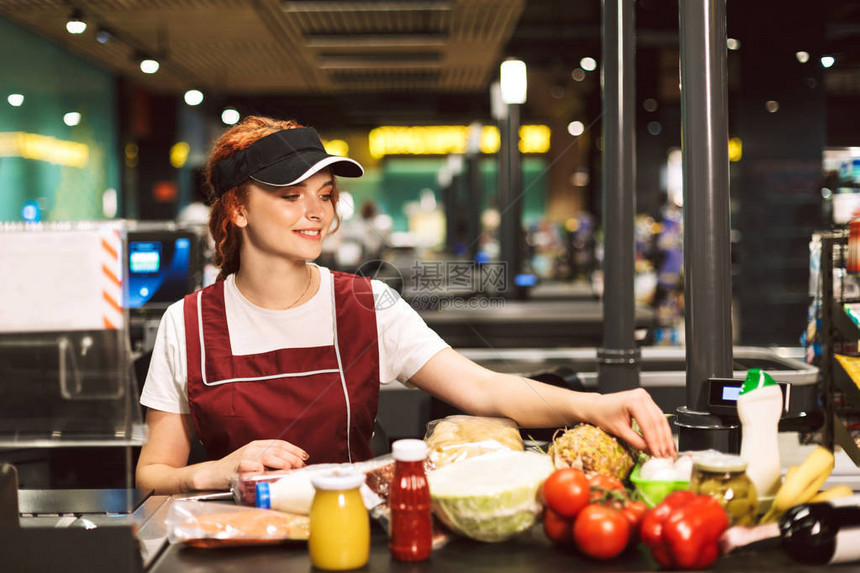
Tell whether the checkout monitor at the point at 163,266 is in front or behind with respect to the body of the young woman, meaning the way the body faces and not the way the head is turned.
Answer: behind

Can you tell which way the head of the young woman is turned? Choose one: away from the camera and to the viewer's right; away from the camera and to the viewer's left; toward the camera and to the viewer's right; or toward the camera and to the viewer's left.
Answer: toward the camera and to the viewer's right

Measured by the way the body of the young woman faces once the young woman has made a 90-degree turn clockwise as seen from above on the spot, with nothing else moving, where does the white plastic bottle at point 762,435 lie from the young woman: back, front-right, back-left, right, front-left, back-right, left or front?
back-left

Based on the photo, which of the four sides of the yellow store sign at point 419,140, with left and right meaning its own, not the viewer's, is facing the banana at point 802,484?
front

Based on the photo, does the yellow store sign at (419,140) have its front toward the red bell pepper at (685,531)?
yes

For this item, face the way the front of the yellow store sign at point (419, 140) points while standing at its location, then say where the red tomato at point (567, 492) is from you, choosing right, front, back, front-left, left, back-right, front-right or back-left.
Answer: front

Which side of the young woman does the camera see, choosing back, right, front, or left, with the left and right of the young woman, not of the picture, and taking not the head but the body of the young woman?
front

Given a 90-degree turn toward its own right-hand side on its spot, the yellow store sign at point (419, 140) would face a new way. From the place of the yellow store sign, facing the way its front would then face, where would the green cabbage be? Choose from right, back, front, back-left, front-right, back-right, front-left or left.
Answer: left

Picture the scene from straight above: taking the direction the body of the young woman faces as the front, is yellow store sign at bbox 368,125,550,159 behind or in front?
behind

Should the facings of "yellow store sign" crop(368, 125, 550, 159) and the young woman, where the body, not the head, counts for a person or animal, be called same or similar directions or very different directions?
same or similar directions

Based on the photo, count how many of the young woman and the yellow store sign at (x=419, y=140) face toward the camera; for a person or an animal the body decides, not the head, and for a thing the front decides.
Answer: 2

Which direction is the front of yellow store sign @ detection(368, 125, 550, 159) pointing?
toward the camera
